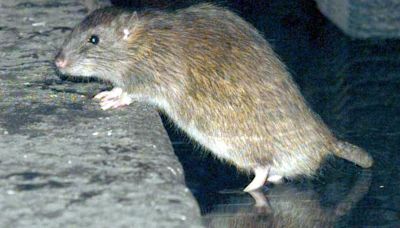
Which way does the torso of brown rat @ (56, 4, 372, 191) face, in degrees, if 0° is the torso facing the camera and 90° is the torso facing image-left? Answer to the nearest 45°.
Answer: approximately 90°
